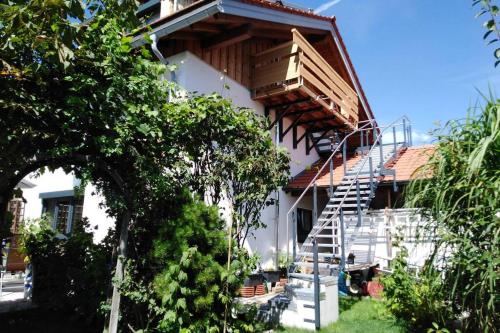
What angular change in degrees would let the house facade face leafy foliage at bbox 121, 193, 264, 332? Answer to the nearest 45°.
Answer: approximately 45° to its right

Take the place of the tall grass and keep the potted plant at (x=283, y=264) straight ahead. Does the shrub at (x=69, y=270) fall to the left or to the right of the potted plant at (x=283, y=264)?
left

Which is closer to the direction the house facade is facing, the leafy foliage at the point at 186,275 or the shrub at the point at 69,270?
the leafy foliage

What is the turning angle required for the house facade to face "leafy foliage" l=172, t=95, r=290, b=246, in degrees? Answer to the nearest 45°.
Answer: approximately 45° to its right

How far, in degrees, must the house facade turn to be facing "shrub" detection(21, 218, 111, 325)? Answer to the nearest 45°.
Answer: approximately 90° to its right

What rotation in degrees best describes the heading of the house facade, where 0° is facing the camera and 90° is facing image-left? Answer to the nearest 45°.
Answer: approximately 315°
